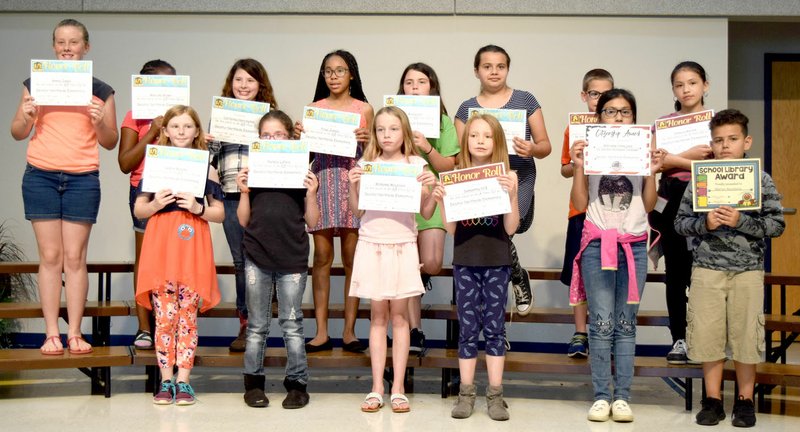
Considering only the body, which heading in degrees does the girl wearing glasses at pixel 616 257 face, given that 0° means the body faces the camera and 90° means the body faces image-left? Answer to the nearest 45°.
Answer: approximately 0°

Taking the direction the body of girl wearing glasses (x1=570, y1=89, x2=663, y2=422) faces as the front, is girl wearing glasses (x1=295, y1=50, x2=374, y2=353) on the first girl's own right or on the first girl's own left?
on the first girl's own right
